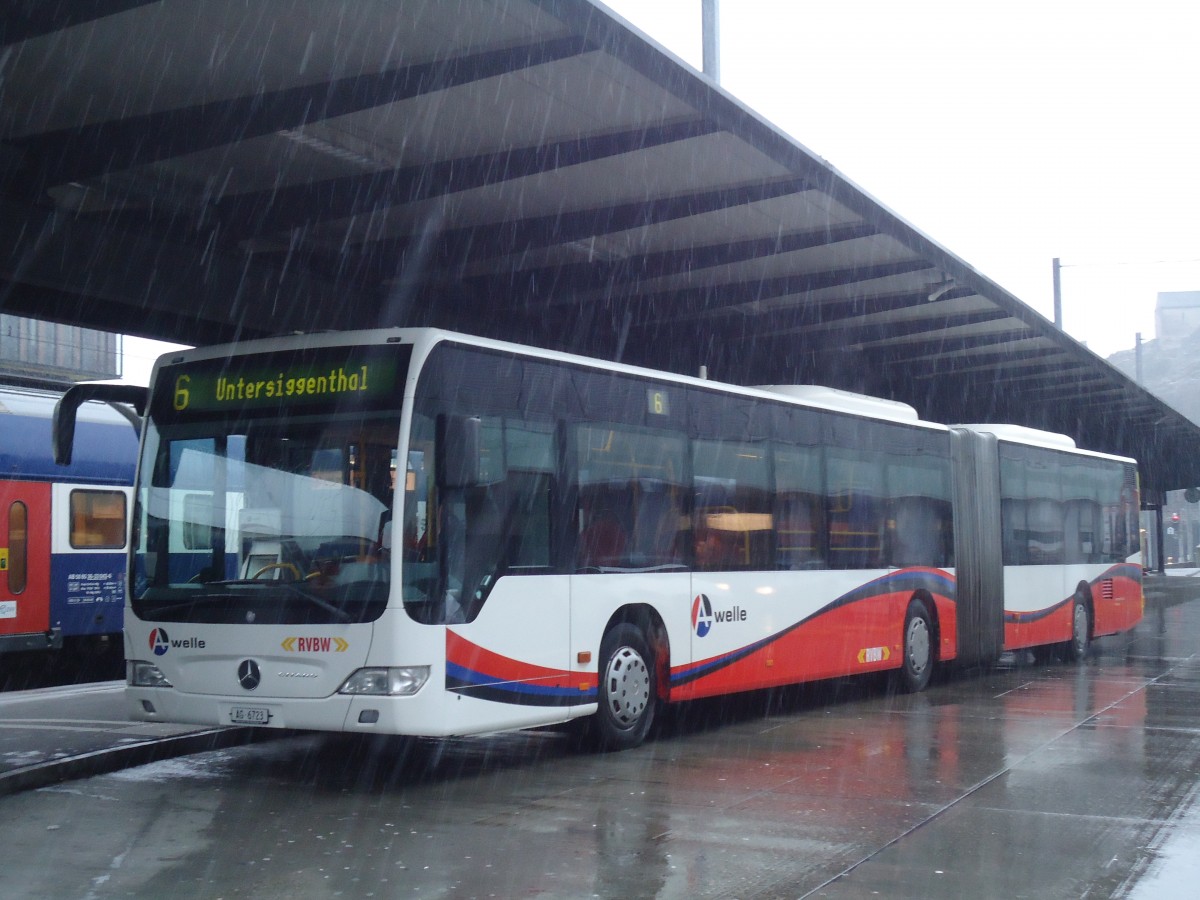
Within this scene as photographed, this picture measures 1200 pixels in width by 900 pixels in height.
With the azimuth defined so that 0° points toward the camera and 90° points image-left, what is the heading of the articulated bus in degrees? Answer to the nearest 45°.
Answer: approximately 45°
